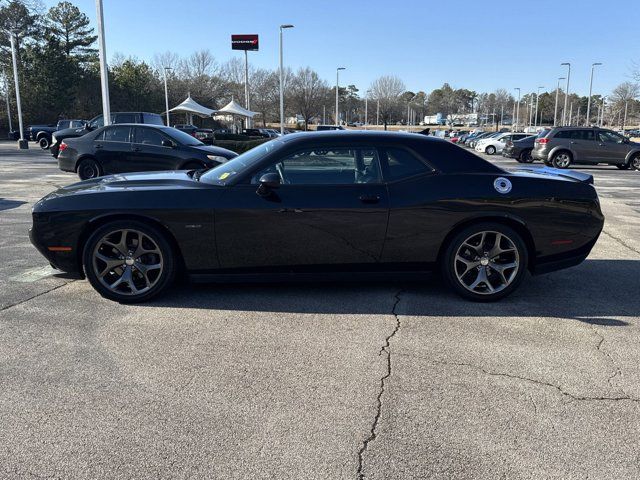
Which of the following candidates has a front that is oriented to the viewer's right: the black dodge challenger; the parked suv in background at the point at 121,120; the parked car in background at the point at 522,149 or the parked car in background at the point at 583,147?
the parked car in background at the point at 583,147

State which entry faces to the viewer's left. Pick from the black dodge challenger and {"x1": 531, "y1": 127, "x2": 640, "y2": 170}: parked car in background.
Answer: the black dodge challenger

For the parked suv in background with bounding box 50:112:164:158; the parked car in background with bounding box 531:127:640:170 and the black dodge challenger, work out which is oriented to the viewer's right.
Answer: the parked car in background with bounding box 531:127:640:170

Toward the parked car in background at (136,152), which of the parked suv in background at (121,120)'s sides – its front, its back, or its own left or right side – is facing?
left

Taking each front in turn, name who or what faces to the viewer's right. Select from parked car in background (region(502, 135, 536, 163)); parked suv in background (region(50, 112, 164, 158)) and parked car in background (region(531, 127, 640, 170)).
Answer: parked car in background (region(531, 127, 640, 170))

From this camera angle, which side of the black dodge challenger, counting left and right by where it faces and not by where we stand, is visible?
left

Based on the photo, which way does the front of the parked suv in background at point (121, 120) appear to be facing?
to the viewer's left

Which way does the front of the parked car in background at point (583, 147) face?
to the viewer's right

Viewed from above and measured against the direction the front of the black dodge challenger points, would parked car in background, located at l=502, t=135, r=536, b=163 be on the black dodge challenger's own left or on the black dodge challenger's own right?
on the black dodge challenger's own right

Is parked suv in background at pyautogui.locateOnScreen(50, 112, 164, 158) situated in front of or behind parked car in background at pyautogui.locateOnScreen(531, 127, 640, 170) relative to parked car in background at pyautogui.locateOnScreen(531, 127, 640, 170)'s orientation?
behind

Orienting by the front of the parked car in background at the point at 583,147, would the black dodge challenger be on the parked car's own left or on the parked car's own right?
on the parked car's own right

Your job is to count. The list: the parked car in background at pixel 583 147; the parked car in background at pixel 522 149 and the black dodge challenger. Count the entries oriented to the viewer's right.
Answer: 1
